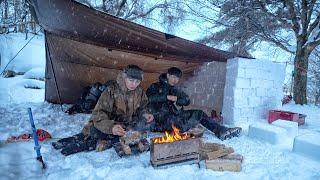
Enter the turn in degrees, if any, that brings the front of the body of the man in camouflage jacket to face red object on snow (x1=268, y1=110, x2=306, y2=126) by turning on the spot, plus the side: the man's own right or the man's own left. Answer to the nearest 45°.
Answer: approximately 45° to the man's own left

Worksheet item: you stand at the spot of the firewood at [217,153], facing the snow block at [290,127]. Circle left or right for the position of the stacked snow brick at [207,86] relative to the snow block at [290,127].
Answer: left

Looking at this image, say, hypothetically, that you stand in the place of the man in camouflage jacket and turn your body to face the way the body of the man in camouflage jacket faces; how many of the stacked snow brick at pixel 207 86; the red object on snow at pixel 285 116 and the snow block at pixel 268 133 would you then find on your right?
0

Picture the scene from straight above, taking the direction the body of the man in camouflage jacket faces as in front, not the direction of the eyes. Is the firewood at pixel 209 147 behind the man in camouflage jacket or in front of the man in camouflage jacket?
in front

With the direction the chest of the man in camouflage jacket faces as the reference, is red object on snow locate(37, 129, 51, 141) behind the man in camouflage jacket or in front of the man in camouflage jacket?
behind

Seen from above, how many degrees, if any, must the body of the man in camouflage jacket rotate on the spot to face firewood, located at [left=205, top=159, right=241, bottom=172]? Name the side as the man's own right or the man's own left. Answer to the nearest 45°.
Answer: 0° — they already face it

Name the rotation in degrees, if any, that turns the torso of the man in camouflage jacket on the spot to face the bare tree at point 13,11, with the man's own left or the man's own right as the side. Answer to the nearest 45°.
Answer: approximately 180°

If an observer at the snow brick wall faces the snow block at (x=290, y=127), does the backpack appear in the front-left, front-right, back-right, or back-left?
back-right

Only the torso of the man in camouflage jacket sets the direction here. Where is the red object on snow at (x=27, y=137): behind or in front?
behind

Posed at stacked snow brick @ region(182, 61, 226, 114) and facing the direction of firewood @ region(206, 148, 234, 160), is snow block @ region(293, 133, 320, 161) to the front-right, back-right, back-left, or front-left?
front-left

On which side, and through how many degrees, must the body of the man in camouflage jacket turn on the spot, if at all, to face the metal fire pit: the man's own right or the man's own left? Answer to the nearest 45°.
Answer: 0° — they already face it

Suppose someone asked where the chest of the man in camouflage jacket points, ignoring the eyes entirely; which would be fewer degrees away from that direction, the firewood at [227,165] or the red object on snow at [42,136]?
the firewood

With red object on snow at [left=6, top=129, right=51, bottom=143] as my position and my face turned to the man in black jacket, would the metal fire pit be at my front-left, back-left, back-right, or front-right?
front-right

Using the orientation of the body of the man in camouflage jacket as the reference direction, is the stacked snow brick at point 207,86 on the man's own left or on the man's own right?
on the man's own left

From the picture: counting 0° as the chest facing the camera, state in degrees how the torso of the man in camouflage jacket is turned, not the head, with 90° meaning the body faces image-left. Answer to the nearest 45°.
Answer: approximately 315°

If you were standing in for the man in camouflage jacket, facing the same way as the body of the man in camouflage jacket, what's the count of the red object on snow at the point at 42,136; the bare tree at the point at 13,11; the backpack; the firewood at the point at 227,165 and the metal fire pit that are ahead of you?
2
